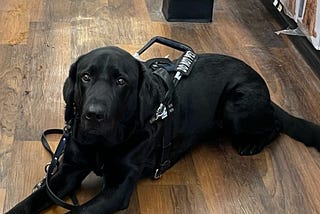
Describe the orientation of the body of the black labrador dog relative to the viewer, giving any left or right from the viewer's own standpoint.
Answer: facing the viewer and to the left of the viewer

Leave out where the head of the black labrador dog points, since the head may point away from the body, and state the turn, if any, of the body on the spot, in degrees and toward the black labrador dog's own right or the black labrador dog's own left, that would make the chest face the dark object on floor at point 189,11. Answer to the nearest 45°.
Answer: approximately 135° to the black labrador dog's own right
